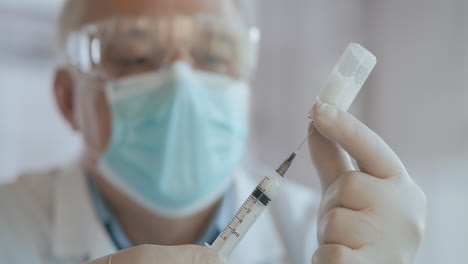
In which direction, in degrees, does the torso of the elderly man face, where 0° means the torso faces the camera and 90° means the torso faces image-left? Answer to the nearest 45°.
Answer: approximately 0°
